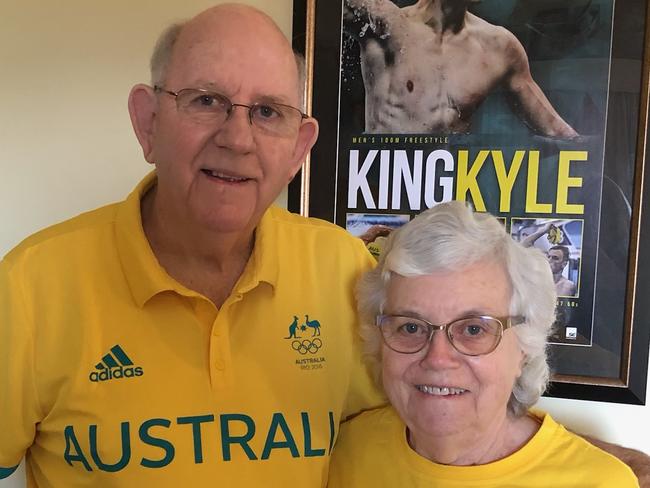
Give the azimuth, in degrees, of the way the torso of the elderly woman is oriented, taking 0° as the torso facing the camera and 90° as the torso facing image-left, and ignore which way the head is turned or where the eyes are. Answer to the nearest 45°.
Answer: approximately 0°

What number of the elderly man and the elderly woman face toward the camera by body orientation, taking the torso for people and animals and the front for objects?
2
